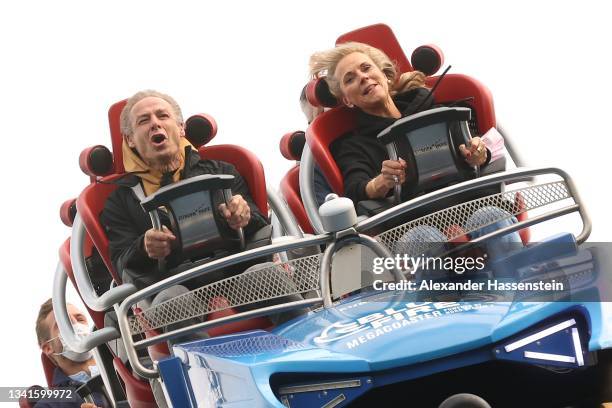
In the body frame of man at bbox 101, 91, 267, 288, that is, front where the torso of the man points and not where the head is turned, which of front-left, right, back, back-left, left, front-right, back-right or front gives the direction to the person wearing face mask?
back-right

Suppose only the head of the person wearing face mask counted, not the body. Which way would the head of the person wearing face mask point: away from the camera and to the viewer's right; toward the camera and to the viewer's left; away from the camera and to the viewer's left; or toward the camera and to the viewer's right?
toward the camera and to the viewer's right

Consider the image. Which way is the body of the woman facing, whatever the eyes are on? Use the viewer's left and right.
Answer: facing the viewer

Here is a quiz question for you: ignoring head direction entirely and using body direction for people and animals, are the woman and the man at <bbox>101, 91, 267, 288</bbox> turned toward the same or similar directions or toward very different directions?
same or similar directions

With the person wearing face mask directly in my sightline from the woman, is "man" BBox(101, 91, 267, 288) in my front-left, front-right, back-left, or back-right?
front-left

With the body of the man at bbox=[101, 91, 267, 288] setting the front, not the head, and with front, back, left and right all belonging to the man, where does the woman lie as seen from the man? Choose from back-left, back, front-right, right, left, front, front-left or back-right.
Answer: left

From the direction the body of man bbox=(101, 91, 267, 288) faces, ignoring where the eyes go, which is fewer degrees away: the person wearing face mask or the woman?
the woman

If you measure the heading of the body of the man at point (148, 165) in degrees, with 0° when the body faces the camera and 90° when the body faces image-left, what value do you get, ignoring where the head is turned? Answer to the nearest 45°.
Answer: approximately 0°

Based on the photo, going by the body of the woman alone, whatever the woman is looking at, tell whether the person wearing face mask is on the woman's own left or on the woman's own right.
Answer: on the woman's own right

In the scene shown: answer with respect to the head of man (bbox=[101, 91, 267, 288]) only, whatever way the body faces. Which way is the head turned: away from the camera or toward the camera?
toward the camera

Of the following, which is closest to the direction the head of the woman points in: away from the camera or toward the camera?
toward the camera

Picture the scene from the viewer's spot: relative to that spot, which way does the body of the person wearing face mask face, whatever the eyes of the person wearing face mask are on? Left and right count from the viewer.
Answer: facing the viewer and to the right of the viewer

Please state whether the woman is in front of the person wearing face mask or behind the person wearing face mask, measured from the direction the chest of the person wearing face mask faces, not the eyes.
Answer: in front

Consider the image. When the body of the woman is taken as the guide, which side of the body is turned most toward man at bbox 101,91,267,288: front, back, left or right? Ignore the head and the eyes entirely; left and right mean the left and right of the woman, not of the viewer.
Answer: right

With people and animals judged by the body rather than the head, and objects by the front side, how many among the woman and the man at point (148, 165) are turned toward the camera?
2
